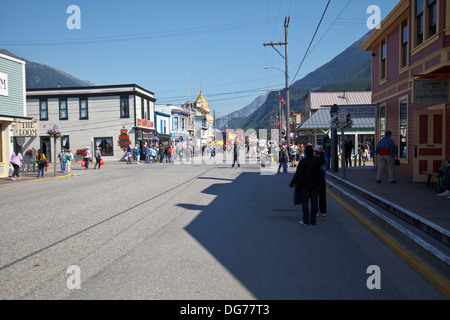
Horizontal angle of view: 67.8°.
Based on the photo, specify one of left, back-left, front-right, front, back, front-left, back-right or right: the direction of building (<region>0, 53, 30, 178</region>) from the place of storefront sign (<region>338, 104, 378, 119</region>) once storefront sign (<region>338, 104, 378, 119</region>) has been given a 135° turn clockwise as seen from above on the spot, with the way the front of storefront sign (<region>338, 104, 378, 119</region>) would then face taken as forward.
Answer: front-left

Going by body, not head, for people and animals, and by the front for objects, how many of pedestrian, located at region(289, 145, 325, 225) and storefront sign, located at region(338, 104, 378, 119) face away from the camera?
1

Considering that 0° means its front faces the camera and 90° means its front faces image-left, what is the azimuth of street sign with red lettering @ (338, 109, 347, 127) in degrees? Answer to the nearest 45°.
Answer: approximately 0°

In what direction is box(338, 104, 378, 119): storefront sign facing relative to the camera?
toward the camera

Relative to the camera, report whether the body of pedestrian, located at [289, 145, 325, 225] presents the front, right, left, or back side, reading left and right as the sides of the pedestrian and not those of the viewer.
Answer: back

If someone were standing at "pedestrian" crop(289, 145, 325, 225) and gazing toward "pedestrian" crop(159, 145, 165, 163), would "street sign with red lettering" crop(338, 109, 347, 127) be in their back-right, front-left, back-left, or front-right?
front-right

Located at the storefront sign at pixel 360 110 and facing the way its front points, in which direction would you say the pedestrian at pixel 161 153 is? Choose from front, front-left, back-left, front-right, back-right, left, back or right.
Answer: back-right

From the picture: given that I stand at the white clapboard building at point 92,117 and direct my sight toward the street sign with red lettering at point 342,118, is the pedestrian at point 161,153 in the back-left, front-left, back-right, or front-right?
front-left

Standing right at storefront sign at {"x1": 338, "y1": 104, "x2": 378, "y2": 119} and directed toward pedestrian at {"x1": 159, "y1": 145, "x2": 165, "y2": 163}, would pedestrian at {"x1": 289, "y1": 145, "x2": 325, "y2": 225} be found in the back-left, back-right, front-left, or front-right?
back-left

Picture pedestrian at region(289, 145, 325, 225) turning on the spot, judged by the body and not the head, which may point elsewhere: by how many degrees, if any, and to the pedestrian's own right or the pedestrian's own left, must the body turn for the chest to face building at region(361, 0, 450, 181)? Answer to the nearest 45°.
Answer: approximately 45° to the pedestrian's own right

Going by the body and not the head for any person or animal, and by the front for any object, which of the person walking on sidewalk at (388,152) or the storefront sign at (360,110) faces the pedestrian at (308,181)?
the storefront sign

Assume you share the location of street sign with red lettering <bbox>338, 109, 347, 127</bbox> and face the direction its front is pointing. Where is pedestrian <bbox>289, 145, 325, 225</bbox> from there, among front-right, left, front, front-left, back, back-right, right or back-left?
front

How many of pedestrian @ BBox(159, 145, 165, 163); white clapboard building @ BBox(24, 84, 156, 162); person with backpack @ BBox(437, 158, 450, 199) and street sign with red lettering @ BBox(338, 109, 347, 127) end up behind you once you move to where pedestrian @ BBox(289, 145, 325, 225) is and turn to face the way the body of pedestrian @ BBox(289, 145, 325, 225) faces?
0

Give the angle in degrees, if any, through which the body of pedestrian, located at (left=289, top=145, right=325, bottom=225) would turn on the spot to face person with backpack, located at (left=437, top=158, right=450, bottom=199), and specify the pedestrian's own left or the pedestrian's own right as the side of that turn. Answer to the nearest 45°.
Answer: approximately 45° to the pedestrian's own right

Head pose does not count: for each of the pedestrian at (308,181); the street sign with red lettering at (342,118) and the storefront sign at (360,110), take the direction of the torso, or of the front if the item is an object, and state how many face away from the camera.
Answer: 1
